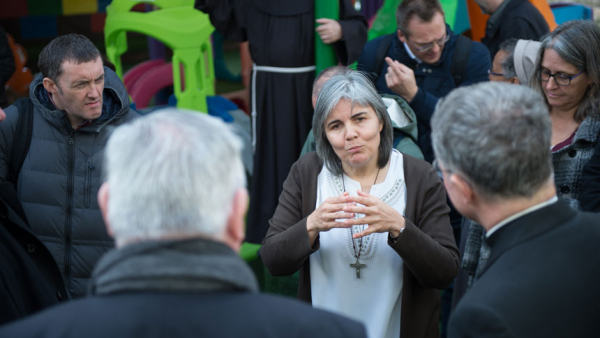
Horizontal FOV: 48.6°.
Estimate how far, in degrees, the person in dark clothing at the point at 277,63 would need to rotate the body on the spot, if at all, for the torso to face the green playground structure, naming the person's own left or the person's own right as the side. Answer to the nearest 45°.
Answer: approximately 135° to the person's own right

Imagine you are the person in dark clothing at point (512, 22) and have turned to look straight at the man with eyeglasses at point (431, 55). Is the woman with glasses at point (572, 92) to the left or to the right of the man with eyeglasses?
left

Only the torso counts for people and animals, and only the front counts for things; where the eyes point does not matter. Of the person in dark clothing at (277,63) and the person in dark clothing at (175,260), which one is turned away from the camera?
the person in dark clothing at (175,260)

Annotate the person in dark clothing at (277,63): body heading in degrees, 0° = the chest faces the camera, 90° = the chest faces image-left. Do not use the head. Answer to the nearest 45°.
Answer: approximately 0°

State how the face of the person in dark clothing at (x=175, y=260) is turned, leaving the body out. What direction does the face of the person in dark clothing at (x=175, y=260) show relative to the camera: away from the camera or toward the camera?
away from the camera

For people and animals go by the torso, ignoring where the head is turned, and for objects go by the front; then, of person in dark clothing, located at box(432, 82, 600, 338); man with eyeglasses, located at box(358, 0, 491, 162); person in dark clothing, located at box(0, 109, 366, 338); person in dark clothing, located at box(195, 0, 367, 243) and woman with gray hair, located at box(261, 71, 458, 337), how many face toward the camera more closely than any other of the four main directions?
3

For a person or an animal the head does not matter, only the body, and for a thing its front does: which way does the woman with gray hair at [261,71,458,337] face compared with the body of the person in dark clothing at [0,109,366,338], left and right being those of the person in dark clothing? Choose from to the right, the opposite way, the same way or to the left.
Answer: the opposite way

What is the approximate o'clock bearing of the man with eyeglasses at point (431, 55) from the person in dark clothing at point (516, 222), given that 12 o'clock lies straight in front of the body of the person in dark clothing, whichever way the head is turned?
The man with eyeglasses is roughly at 1 o'clock from the person in dark clothing.

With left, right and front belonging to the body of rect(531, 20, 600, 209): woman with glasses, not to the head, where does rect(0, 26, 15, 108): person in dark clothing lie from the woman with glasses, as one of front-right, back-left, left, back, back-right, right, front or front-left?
front-right

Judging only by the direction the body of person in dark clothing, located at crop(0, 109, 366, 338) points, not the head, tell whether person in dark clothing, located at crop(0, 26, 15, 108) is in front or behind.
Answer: in front

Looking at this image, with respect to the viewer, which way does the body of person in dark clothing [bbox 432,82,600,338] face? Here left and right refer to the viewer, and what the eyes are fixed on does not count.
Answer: facing away from the viewer and to the left of the viewer

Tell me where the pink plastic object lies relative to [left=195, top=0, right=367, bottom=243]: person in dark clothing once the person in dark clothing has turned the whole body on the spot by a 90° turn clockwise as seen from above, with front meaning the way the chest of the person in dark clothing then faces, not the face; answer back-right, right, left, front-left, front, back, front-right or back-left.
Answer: front-right

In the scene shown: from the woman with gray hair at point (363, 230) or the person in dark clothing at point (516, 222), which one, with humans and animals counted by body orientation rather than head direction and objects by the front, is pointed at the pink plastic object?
the person in dark clothing

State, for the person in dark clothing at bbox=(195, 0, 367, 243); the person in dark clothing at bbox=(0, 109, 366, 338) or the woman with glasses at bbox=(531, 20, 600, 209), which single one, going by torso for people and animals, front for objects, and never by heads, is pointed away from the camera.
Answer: the person in dark clothing at bbox=(0, 109, 366, 338)
